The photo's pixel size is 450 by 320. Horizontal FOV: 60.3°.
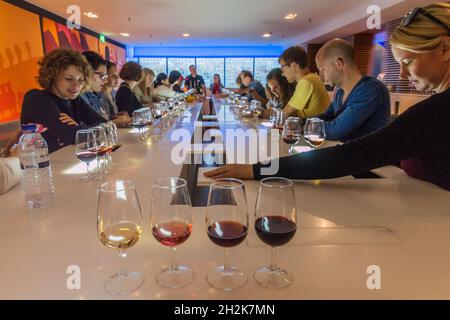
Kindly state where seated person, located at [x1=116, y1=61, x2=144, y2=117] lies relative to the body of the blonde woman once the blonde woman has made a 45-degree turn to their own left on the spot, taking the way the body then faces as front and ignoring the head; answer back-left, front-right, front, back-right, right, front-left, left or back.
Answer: right

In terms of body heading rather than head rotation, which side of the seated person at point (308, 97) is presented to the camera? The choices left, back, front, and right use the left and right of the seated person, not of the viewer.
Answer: left

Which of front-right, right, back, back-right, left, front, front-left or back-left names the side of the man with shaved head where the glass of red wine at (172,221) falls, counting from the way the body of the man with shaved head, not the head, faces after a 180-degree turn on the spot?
right

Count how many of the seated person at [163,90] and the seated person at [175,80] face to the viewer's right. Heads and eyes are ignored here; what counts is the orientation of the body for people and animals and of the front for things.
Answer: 2

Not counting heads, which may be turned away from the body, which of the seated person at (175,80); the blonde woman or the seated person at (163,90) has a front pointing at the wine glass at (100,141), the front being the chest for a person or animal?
the blonde woman

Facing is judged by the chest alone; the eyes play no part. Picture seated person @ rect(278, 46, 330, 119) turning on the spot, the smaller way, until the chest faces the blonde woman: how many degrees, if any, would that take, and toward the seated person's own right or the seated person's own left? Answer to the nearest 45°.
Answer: approximately 90° to the seated person's own left

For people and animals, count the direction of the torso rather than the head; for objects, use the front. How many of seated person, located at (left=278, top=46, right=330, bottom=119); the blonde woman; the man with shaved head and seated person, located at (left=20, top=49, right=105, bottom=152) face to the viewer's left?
3

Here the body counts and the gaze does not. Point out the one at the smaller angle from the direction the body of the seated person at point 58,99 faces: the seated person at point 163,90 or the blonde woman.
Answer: the blonde woman

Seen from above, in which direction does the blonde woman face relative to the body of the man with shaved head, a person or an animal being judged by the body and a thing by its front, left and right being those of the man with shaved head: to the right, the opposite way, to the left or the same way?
the same way

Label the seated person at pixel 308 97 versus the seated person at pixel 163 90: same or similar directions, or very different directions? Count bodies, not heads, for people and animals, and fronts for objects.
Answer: very different directions

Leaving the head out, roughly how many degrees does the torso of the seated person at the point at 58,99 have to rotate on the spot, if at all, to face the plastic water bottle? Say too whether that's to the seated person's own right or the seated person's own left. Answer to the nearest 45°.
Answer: approximately 45° to the seated person's own right

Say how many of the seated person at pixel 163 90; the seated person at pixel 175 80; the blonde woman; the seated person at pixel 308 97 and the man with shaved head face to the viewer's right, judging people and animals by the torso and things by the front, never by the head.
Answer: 2

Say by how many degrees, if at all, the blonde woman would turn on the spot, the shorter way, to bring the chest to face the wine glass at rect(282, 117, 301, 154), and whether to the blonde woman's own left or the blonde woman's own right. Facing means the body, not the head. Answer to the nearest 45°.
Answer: approximately 45° to the blonde woman's own right

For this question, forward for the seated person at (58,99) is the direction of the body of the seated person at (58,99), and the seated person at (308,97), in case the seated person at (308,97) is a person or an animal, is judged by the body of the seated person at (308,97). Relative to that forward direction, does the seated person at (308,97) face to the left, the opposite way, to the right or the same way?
the opposite way

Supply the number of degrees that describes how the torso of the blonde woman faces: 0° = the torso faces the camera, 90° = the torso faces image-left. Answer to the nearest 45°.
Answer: approximately 90°

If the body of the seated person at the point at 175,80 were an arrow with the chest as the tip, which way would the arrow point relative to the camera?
to the viewer's right
